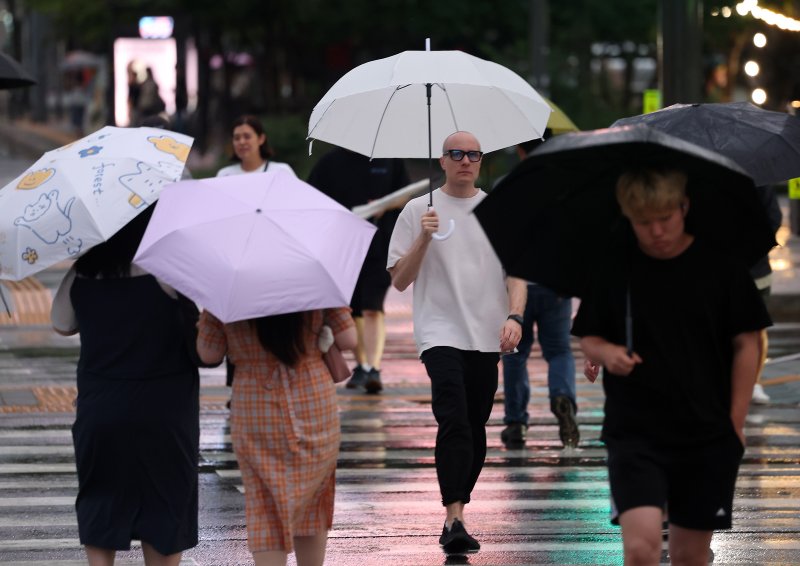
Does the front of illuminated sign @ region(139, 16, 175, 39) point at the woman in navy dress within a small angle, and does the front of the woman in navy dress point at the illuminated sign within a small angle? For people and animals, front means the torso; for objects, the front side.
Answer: yes

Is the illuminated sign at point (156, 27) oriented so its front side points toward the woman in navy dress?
yes

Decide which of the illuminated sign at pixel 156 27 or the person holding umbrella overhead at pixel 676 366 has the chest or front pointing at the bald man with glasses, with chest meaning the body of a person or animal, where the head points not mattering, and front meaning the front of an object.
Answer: the illuminated sign

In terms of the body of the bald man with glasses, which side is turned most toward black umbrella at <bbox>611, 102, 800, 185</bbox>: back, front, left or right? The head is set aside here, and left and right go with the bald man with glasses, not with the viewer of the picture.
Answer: left

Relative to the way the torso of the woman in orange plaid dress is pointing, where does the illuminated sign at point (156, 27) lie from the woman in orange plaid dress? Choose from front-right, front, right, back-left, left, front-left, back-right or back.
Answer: front

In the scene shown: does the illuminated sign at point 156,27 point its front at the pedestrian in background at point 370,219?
yes

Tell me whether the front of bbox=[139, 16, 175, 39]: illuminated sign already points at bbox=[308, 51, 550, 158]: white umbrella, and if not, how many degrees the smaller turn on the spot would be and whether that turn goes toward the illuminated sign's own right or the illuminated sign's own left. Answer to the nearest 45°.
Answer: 0° — it already faces it

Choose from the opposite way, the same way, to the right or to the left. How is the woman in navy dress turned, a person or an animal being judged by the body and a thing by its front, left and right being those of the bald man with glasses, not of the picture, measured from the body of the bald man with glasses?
the opposite way

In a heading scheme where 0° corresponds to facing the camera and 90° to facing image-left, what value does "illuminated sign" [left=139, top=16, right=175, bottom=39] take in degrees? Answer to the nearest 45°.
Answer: approximately 0°

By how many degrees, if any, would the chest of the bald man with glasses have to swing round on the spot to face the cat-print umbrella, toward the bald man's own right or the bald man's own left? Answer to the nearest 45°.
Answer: approximately 45° to the bald man's own right

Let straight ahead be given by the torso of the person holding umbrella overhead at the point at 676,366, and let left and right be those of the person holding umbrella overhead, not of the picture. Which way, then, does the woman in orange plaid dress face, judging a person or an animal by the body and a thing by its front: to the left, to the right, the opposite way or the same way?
the opposite way

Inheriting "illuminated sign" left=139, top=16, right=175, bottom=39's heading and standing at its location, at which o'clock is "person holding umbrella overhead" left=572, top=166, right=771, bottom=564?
The person holding umbrella overhead is roughly at 12 o'clock from the illuminated sign.

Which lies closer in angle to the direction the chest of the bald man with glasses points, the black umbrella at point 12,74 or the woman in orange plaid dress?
the woman in orange plaid dress

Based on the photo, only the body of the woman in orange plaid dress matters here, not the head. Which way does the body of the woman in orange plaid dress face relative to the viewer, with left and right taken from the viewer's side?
facing away from the viewer

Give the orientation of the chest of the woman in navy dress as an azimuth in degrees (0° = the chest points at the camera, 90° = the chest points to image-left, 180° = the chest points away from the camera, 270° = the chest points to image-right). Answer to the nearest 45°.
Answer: approximately 180°
